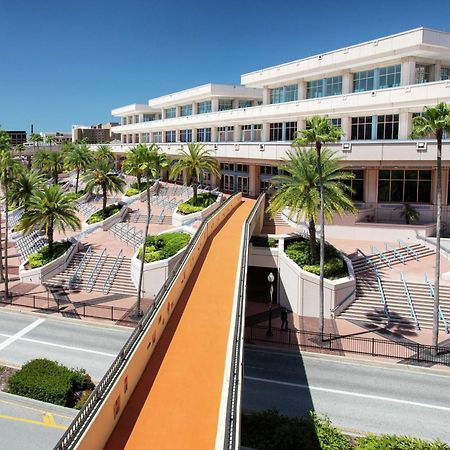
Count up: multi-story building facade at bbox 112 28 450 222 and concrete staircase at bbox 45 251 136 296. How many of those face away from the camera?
0

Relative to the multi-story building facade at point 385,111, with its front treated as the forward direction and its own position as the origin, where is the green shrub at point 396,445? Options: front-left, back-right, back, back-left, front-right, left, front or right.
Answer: front-left

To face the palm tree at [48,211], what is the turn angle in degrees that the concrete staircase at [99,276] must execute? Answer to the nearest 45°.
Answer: approximately 135° to its right

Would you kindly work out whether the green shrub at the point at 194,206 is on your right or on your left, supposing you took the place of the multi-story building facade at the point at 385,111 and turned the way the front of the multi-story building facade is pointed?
on your right

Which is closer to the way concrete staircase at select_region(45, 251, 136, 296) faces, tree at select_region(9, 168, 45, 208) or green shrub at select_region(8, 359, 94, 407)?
the green shrub

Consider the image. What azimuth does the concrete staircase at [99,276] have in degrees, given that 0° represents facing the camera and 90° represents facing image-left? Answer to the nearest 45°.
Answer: approximately 0°

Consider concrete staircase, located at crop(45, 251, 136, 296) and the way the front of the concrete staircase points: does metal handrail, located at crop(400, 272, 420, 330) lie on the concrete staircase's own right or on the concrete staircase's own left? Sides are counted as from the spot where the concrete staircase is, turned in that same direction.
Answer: on the concrete staircase's own left

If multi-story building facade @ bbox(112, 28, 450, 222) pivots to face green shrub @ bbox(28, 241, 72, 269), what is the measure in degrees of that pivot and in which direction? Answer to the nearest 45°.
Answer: approximately 45° to its right

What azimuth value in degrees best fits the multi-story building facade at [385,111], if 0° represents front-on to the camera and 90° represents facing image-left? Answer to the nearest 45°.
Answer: approximately 45°
